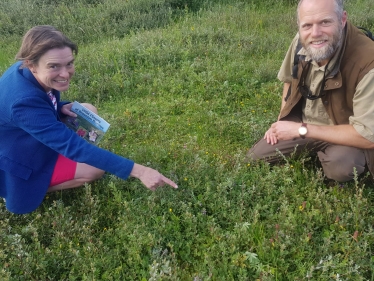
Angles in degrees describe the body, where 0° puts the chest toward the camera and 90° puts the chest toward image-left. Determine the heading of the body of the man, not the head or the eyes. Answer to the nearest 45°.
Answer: approximately 45°

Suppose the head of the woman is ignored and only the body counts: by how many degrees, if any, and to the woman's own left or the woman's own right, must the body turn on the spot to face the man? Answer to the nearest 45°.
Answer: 0° — they already face them

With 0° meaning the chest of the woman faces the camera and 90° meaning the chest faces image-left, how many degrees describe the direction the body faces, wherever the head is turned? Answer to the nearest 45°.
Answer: approximately 270°
